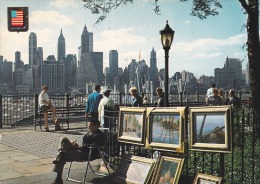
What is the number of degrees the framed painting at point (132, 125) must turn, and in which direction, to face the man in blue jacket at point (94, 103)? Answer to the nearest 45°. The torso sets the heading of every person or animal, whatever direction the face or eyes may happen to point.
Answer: approximately 180°

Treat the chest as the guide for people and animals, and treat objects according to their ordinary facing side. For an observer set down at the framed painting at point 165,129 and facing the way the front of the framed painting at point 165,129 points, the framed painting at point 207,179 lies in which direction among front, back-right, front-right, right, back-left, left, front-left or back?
front-left

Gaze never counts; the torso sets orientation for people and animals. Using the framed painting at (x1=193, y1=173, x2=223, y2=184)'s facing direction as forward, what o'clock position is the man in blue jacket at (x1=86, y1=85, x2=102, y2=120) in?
The man in blue jacket is roughly at 5 o'clock from the framed painting.

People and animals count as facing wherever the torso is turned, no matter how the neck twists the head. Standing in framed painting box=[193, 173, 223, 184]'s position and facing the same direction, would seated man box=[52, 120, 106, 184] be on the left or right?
on its right

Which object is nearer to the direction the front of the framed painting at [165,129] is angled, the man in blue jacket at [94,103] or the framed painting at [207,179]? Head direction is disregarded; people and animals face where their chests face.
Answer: the framed painting

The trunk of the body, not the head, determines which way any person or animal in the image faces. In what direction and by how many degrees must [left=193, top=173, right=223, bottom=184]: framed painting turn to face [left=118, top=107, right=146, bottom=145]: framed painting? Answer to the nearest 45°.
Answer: approximately 135° to its right

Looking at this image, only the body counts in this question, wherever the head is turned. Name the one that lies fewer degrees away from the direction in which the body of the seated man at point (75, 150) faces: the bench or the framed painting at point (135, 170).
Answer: the bench
